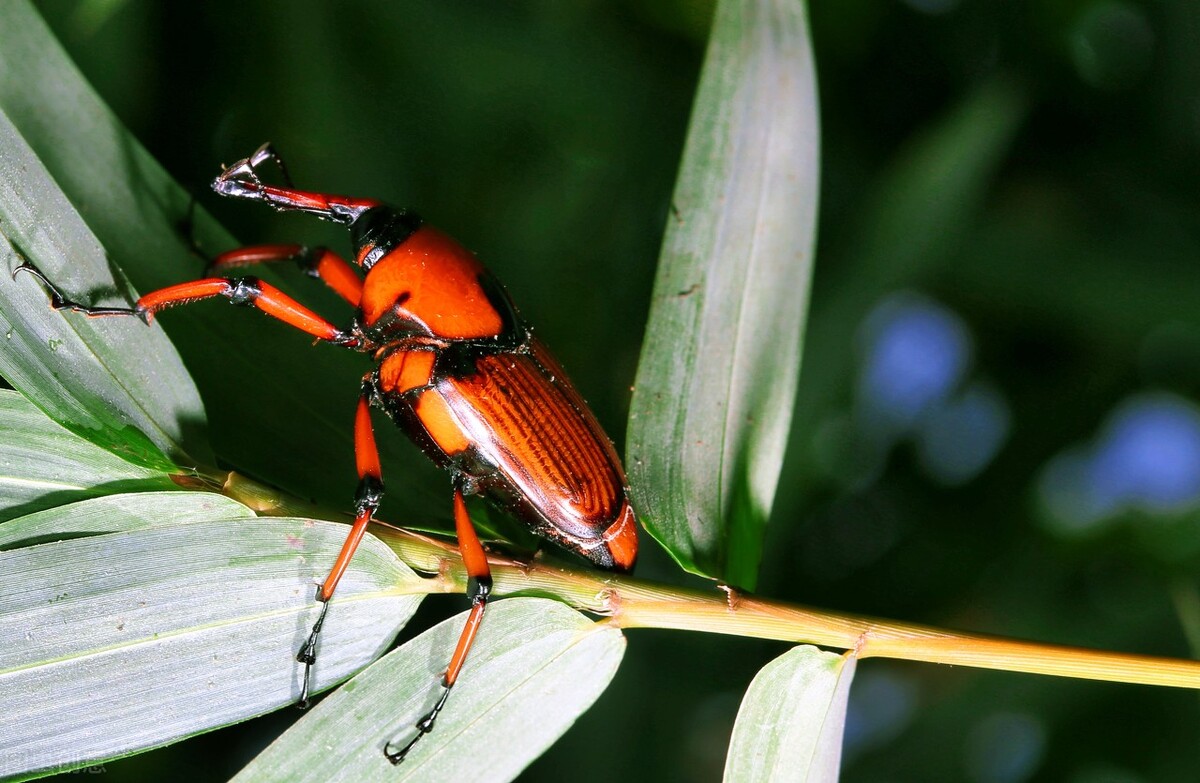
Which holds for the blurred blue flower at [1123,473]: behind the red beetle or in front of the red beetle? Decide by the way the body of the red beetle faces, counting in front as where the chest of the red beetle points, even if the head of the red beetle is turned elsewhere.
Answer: behind

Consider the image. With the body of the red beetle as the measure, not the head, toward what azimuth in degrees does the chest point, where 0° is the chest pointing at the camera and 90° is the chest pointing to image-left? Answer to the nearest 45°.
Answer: approximately 90°

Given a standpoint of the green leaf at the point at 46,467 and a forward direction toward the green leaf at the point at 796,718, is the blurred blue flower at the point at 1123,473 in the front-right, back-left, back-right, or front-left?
front-left

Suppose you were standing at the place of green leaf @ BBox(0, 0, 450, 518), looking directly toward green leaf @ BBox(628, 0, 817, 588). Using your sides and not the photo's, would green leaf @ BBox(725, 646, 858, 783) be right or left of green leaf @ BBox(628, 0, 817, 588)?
right
